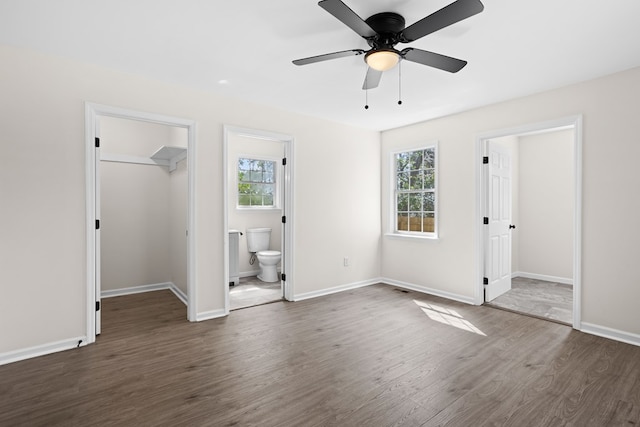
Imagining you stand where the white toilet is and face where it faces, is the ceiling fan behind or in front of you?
in front

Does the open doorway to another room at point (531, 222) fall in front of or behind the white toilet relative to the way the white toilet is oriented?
in front

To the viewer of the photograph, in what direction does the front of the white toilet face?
facing the viewer and to the right of the viewer
